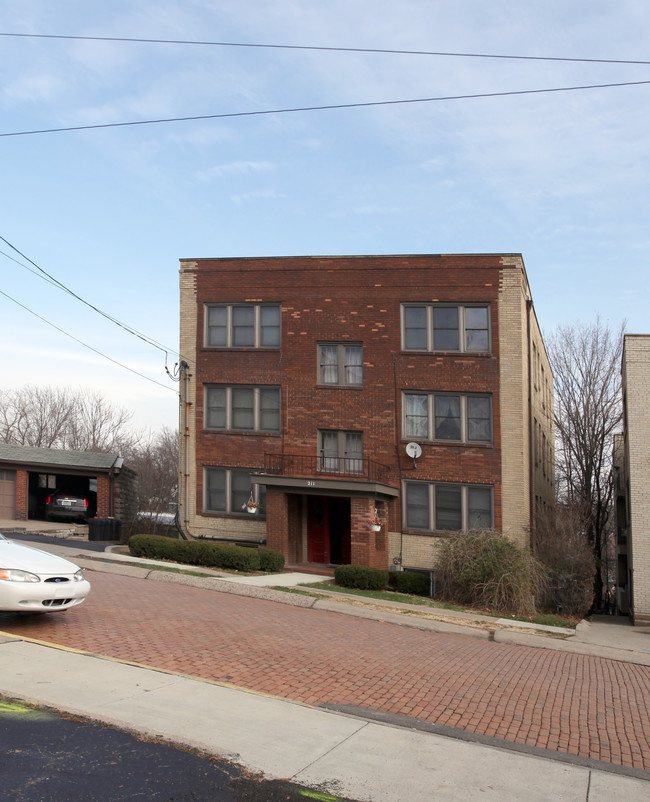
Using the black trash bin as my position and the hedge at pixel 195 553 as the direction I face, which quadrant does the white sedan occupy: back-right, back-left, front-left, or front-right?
front-right

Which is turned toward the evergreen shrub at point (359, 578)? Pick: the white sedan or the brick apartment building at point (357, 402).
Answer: the brick apartment building

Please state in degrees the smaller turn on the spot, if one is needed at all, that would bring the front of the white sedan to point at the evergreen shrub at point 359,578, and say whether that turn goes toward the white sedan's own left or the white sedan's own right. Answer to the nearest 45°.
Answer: approximately 90° to the white sedan's own left

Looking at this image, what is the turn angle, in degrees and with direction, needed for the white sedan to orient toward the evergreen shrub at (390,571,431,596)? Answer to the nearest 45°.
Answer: approximately 90° to its left

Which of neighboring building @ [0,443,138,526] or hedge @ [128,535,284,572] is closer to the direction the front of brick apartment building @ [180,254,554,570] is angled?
the hedge

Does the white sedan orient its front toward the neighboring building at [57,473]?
no

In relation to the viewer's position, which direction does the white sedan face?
facing the viewer and to the right of the viewer

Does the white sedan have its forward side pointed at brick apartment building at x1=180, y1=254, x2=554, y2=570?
no

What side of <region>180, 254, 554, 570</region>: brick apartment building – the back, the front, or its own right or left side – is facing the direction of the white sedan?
front

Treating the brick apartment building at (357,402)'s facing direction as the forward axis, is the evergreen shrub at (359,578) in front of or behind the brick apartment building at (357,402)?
in front

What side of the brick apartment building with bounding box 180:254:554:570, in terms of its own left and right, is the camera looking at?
front

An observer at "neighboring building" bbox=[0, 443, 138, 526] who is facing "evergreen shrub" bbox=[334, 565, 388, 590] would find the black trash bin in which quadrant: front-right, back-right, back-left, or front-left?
front-right

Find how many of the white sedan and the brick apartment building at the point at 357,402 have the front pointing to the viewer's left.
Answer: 0

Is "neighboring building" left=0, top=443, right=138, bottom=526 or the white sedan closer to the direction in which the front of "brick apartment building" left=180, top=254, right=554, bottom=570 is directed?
the white sedan

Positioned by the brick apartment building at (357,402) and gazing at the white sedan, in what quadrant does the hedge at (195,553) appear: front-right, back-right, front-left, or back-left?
front-right
